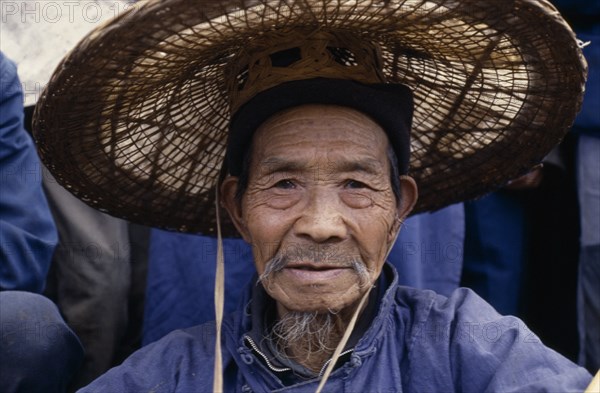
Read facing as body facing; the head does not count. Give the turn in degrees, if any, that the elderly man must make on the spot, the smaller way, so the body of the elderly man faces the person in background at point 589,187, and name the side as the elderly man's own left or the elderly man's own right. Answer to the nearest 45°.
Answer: approximately 135° to the elderly man's own left

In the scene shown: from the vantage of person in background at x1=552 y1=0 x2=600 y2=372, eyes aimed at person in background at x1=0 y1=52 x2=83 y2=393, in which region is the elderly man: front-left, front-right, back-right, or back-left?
front-left

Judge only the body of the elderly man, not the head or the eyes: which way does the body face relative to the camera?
toward the camera

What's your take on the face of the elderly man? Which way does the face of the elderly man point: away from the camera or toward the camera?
toward the camera

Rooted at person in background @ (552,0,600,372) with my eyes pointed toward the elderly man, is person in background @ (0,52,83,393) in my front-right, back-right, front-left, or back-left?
front-right

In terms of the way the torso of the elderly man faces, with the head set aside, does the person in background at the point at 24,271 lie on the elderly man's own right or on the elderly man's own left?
on the elderly man's own right
